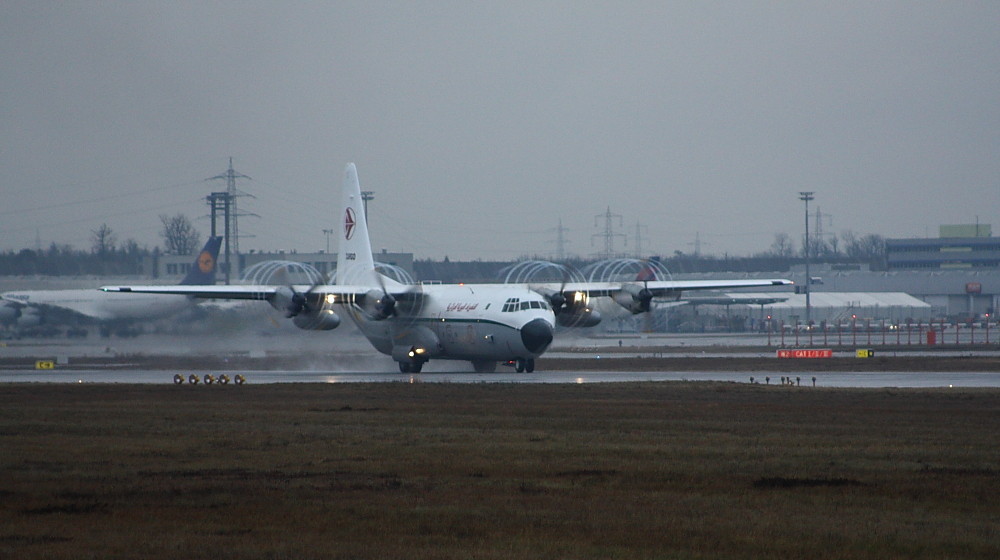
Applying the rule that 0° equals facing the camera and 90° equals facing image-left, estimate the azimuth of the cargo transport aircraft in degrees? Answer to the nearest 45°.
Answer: approximately 315°
